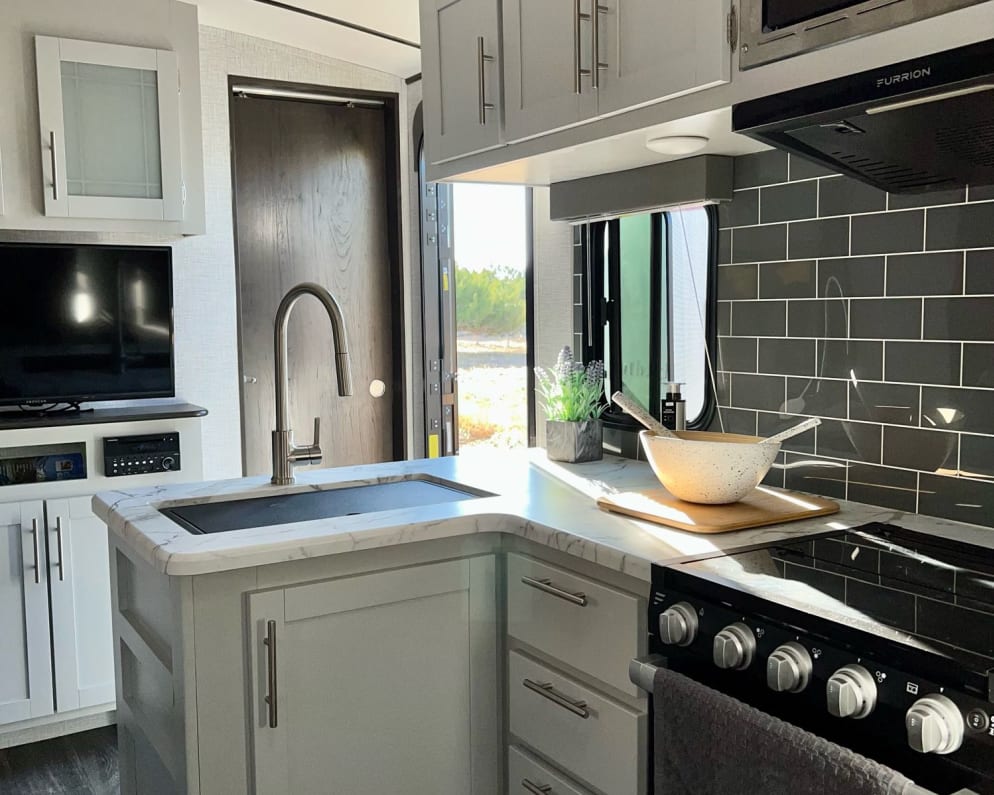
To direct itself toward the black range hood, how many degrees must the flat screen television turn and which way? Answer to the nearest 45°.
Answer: approximately 45° to its left

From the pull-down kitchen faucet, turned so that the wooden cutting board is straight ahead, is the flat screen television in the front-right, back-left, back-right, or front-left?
back-left

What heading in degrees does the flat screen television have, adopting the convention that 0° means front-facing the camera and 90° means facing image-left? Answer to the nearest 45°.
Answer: approximately 0°

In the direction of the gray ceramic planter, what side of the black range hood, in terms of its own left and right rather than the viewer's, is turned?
right

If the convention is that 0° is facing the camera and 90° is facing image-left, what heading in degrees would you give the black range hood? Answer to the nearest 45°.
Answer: approximately 45°

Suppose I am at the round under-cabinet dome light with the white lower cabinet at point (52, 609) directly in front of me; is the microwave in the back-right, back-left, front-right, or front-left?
back-left
